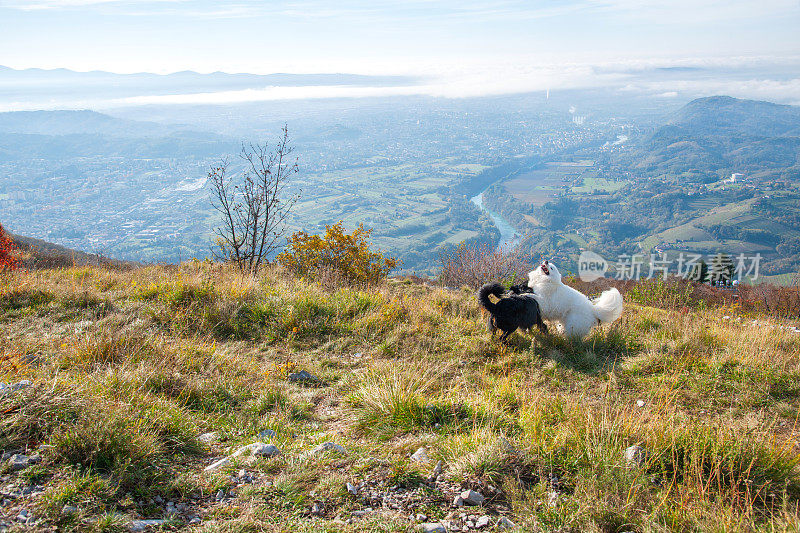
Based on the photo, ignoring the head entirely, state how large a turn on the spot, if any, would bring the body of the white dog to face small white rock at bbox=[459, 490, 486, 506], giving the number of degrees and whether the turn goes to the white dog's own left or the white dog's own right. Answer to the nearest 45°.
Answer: approximately 90° to the white dog's own left

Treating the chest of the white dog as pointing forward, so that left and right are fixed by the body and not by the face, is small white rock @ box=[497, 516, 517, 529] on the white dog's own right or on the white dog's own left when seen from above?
on the white dog's own left

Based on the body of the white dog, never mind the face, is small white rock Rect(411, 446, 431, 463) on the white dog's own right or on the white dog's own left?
on the white dog's own left

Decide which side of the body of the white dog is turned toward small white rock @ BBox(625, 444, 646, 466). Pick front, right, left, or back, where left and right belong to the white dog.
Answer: left

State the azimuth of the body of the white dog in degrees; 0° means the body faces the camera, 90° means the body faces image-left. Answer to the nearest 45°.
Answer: approximately 90°

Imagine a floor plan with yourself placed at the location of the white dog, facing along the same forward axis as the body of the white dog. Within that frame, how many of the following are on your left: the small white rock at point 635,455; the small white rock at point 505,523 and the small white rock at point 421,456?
3

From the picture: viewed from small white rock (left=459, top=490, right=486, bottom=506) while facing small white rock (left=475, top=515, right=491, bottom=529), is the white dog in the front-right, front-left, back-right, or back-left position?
back-left

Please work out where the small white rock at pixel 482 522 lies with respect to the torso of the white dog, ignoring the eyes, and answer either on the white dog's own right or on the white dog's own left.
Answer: on the white dog's own left
